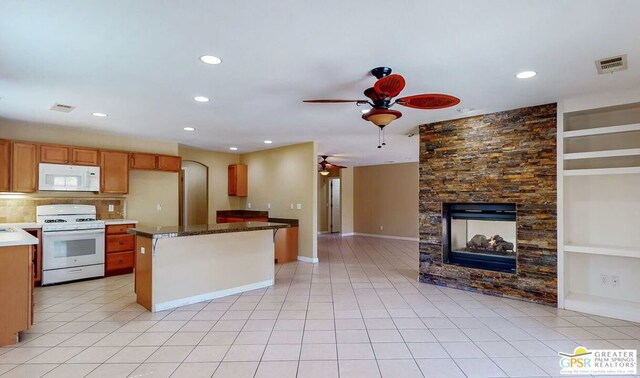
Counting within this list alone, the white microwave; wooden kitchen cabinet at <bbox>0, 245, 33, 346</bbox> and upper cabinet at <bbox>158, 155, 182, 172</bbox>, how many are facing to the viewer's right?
1

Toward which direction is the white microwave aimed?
toward the camera

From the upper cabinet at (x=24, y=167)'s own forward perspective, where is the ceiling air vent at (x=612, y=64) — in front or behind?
in front

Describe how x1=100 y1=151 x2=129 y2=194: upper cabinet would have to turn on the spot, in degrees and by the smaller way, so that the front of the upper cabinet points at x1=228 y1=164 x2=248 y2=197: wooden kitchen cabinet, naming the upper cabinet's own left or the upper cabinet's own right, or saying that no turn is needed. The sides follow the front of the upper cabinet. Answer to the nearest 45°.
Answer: approximately 135° to the upper cabinet's own left

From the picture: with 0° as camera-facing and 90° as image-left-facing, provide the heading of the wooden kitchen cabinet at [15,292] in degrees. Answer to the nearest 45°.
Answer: approximately 270°

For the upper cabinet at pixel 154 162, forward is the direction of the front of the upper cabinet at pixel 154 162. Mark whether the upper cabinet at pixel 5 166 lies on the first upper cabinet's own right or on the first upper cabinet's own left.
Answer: on the first upper cabinet's own right

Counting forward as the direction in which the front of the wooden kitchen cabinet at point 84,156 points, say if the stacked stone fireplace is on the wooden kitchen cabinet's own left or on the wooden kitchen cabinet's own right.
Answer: on the wooden kitchen cabinet's own left

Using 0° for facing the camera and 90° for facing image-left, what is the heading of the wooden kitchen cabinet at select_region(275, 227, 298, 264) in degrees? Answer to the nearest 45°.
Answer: approximately 45°

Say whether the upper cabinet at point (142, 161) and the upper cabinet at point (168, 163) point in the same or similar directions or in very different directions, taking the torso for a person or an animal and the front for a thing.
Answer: same or similar directions

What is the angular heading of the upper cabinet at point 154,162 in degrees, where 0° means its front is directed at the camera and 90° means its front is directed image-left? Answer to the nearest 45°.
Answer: approximately 0°

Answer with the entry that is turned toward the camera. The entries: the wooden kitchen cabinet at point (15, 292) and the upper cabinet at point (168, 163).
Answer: the upper cabinet

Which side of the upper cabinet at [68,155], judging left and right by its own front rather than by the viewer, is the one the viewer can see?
front

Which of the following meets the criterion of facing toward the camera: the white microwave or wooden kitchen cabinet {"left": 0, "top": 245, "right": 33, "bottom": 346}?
the white microwave

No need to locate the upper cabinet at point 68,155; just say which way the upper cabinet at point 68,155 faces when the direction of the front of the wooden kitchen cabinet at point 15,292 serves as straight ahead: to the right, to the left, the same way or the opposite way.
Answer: to the right

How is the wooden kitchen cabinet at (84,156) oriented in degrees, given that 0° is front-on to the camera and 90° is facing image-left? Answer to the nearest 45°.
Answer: approximately 0°
